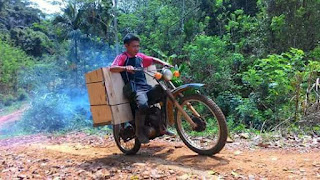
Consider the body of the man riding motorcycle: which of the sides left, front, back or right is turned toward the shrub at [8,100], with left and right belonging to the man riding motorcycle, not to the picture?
back

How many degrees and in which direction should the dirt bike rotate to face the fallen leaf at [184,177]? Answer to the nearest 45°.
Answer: approximately 45° to its right

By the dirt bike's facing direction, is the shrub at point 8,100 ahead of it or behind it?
behind

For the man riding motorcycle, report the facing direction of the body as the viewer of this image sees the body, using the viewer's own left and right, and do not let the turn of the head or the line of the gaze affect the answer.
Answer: facing the viewer and to the right of the viewer

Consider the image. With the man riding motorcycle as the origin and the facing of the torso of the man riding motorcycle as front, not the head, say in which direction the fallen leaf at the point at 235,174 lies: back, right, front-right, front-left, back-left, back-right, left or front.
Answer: front

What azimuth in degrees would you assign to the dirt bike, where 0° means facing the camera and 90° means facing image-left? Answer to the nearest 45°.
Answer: approximately 315°

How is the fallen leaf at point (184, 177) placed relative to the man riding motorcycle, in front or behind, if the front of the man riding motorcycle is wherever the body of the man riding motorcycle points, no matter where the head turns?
in front
